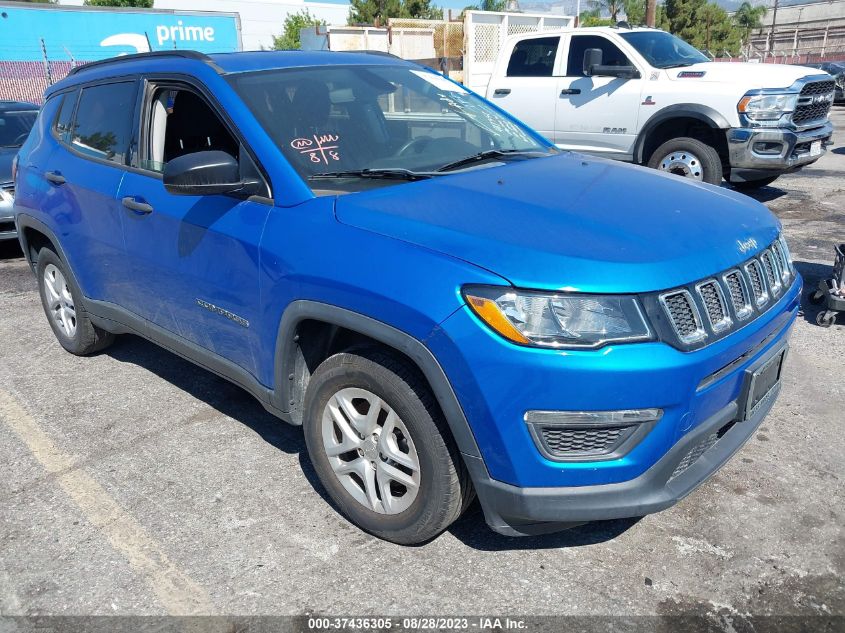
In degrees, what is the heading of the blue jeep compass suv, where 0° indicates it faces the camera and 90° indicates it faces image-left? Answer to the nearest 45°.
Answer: approximately 315°

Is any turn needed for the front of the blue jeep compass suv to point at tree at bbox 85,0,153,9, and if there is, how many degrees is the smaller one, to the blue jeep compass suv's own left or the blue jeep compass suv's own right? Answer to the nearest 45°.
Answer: approximately 135° to the blue jeep compass suv's own left

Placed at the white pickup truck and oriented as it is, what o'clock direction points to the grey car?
The grey car is roughly at 4 o'clock from the white pickup truck.

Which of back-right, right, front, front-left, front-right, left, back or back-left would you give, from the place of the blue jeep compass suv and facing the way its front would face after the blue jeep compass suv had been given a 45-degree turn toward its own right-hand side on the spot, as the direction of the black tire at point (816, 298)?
back-left

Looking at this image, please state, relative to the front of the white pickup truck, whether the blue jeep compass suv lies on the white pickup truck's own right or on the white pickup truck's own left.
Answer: on the white pickup truck's own right

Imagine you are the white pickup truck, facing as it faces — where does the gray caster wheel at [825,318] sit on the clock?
The gray caster wheel is roughly at 1 o'clock from the white pickup truck.

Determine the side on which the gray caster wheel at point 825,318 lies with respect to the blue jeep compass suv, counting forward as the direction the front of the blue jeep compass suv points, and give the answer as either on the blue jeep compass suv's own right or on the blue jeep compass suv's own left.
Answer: on the blue jeep compass suv's own left

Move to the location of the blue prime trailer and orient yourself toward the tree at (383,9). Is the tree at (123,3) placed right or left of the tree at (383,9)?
left

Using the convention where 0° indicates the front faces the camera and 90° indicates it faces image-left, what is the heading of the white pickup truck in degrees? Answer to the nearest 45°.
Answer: approximately 315°
